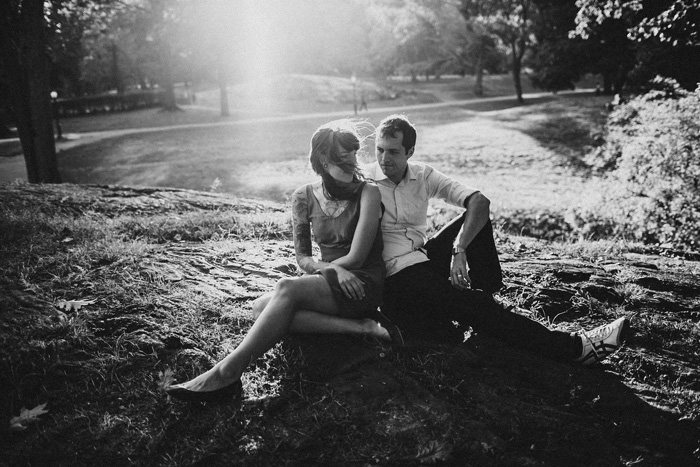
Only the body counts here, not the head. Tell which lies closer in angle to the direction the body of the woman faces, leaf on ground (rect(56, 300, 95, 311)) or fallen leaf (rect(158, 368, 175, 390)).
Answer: the fallen leaf

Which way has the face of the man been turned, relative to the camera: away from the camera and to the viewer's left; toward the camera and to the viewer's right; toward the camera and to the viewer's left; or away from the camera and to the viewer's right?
toward the camera and to the viewer's left

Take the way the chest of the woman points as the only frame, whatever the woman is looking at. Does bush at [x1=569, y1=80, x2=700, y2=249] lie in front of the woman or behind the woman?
behind

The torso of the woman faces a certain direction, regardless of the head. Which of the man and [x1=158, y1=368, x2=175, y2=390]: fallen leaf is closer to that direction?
the fallen leaf

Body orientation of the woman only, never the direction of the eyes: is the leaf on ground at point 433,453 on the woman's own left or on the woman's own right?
on the woman's own left

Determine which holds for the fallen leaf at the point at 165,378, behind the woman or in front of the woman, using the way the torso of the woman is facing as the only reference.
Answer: in front

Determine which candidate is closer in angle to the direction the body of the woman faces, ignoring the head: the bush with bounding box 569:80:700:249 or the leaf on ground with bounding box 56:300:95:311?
the leaf on ground

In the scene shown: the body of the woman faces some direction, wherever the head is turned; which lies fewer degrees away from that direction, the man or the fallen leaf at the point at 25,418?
the fallen leaf

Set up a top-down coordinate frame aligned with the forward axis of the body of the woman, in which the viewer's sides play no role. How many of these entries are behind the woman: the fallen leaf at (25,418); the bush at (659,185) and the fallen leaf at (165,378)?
1

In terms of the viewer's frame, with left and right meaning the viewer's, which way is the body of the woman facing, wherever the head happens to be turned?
facing the viewer and to the left of the viewer
